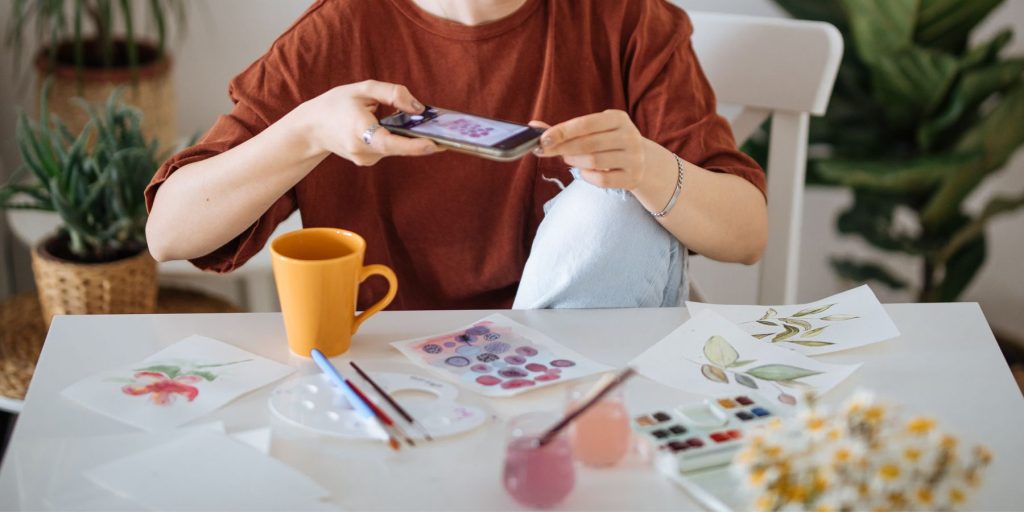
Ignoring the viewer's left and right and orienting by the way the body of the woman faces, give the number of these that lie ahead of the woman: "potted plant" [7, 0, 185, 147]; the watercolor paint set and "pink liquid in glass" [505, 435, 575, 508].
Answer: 2

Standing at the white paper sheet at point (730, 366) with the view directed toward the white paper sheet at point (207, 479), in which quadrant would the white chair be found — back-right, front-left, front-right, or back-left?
back-right

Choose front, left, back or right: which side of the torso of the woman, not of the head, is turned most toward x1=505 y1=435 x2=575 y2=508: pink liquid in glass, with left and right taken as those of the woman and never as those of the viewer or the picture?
front

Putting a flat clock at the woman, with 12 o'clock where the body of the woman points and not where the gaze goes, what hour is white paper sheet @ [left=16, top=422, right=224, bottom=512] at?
The white paper sheet is roughly at 1 o'clock from the woman.

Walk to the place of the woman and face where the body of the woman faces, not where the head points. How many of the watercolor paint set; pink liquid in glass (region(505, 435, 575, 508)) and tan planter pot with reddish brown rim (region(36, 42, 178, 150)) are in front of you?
2

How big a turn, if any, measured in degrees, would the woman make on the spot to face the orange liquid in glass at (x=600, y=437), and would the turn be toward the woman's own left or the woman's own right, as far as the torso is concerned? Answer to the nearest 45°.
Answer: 0° — they already face it

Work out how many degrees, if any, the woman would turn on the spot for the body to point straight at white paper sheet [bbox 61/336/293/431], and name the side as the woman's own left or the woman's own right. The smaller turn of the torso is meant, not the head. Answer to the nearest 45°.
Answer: approximately 45° to the woman's own right

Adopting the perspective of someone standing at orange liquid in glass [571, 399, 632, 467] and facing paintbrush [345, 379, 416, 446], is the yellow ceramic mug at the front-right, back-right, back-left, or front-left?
front-right

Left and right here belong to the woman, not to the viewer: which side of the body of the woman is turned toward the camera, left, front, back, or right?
front

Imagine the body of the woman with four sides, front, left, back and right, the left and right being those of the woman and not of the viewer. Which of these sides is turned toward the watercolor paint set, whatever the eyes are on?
front

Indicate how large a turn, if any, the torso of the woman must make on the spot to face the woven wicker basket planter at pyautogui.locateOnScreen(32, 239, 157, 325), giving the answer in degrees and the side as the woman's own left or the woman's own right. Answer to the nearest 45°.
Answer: approximately 135° to the woman's own right

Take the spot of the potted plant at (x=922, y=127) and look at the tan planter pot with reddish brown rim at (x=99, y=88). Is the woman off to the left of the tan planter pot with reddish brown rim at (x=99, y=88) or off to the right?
left
